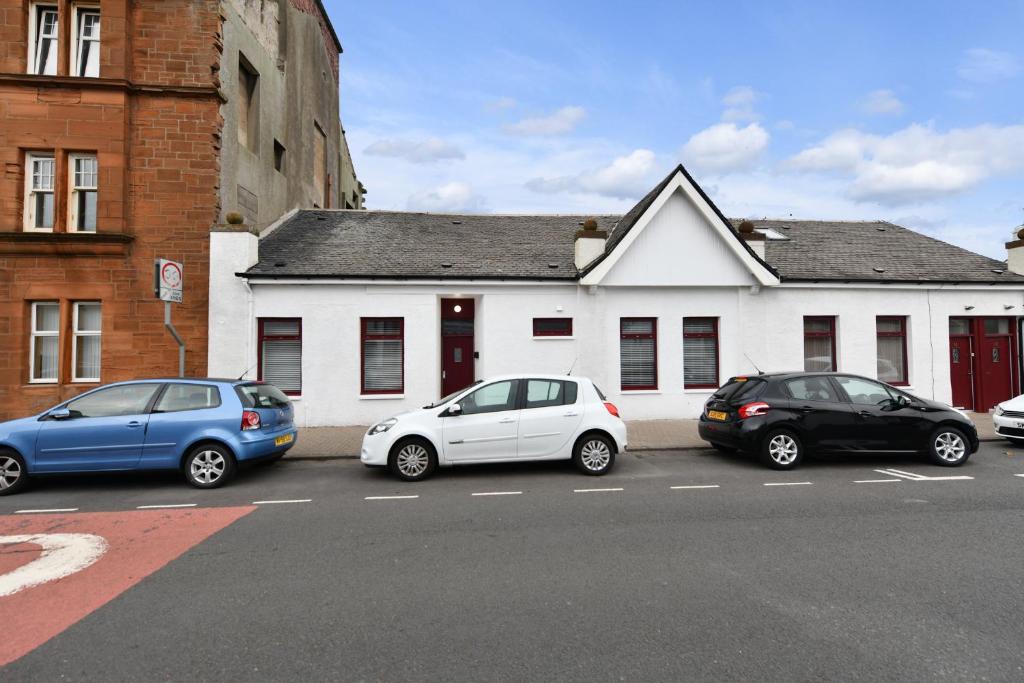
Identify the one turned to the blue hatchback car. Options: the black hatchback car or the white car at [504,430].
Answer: the white car

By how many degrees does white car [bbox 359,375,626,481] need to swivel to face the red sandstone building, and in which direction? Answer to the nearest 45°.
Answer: approximately 45° to its right

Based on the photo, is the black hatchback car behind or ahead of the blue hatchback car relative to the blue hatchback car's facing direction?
behind

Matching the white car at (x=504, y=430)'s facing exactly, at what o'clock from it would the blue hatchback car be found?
The blue hatchback car is roughly at 12 o'clock from the white car.

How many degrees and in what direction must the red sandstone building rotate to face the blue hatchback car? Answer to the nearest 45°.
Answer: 0° — it already faces it

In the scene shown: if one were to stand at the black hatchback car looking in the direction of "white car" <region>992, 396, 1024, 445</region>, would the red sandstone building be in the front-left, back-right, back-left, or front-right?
back-left

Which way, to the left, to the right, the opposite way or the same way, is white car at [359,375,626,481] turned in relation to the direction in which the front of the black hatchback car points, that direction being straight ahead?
the opposite way

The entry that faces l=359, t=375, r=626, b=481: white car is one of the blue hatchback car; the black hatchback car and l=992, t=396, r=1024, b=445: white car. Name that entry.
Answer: l=992, t=396, r=1024, b=445: white car

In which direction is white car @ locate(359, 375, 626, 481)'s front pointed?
to the viewer's left

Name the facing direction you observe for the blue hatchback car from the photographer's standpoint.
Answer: facing away from the viewer and to the left of the viewer

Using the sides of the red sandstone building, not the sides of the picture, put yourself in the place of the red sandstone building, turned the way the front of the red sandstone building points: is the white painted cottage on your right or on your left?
on your left

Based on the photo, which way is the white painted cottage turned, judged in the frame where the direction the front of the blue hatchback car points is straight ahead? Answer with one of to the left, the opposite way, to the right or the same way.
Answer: to the left

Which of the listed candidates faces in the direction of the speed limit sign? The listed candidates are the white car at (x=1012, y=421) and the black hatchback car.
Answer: the white car

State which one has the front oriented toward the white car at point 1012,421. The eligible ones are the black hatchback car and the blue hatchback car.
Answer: the black hatchback car

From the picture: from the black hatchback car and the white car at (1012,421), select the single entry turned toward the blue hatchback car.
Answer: the white car

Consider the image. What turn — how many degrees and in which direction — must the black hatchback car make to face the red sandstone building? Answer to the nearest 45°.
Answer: approximately 135° to its left
